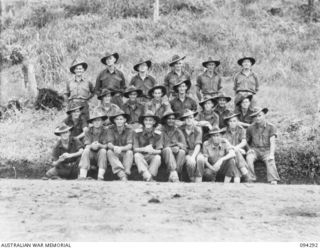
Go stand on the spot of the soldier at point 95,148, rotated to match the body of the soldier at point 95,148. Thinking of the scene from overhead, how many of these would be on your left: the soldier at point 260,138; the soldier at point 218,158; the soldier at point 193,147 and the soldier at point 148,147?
4

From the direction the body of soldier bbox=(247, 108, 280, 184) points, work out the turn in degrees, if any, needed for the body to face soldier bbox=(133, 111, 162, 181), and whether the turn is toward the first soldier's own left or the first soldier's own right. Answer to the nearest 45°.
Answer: approximately 90° to the first soldier's own right

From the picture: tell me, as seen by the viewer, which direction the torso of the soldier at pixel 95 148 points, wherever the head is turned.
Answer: toward the camera

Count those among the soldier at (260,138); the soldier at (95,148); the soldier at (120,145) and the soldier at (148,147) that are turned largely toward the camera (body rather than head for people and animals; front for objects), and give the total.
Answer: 4

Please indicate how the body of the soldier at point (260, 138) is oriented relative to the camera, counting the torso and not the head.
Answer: toward the camera

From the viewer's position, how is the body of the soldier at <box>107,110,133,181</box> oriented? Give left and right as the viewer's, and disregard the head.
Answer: facing the viewer

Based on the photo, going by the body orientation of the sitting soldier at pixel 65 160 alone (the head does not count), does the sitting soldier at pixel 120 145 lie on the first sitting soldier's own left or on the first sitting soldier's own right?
on the first sitting soldier's own left

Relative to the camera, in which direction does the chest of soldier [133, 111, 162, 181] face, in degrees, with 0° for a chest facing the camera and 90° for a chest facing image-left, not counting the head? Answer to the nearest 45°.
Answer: approximately 0°

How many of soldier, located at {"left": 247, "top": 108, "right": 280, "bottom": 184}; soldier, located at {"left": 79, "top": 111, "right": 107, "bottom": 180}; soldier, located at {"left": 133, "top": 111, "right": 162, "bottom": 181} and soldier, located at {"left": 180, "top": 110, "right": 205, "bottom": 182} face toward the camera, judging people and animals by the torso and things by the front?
4

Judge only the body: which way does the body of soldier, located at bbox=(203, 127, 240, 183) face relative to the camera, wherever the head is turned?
toward the camera

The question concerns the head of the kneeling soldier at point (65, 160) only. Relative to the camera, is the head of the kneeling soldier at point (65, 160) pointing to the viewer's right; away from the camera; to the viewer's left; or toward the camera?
toward the camera

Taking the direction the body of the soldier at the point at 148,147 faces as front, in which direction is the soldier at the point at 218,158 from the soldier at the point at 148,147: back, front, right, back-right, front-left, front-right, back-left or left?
left

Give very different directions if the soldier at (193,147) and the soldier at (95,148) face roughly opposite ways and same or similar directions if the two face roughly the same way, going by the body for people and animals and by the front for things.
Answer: same or similar directions

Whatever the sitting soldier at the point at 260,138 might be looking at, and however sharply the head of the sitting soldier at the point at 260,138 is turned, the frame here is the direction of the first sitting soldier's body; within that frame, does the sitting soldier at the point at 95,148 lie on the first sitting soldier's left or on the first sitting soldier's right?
on the first sitting soldier's right

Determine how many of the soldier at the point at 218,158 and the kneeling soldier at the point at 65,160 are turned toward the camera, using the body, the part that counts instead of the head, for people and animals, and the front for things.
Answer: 2

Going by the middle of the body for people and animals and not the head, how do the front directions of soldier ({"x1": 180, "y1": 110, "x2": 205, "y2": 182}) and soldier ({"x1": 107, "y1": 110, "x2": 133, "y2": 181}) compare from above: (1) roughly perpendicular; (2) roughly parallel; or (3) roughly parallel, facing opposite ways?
roughly parallel
